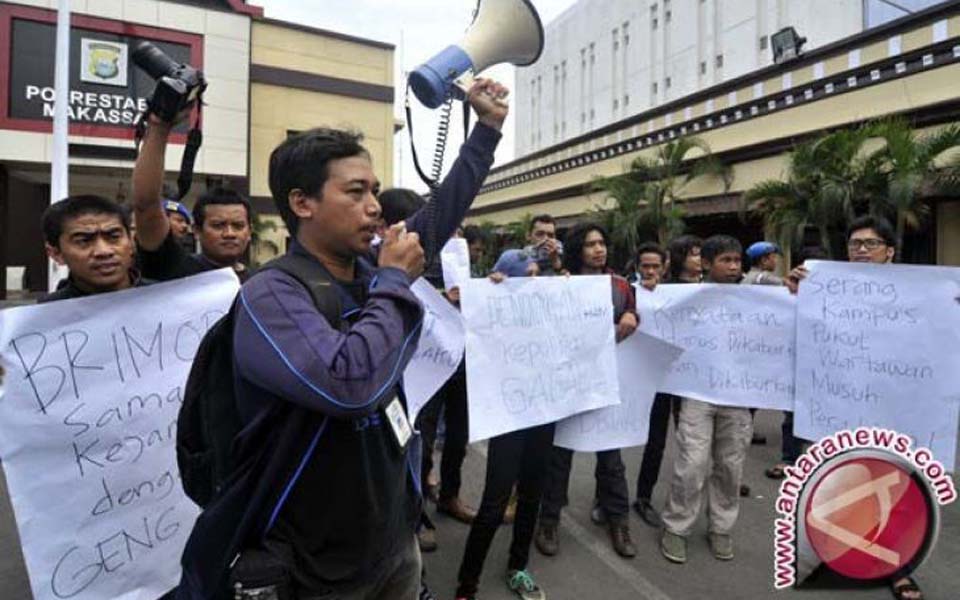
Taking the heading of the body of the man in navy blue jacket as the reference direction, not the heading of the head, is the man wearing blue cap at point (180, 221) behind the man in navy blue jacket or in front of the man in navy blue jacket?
behind

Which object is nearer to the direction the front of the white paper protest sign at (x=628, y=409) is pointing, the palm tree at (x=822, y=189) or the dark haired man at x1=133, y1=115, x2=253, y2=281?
the dark haired man

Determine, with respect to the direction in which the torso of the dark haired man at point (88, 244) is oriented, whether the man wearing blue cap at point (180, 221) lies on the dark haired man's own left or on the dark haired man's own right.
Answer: on the dark haired man's own left

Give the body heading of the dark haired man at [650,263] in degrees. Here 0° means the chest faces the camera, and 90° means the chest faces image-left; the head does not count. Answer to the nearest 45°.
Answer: approximately 45°

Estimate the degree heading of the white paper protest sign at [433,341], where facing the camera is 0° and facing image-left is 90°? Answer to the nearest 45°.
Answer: approximately 0°

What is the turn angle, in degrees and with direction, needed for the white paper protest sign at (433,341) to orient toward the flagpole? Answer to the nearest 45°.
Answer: approximately 135° to its right

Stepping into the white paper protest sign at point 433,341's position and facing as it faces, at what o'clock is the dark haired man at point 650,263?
The dark haired man is roughly at 8 o'clock from the white paper protest sign.

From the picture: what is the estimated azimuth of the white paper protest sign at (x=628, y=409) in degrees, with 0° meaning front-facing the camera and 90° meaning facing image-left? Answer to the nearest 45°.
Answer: approximately 0°

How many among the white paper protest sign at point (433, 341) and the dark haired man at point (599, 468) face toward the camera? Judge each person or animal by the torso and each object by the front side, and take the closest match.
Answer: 2
